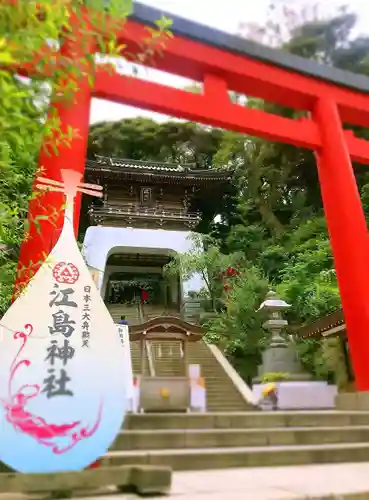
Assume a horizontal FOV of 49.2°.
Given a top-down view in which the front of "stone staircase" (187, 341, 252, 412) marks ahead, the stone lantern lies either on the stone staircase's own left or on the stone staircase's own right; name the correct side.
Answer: on the stone staircase's own left

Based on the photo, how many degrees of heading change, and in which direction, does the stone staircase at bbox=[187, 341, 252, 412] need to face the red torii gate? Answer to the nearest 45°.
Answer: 0° — it already faces it

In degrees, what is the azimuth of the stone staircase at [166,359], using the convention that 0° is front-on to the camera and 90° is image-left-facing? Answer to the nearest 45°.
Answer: approximately 0°

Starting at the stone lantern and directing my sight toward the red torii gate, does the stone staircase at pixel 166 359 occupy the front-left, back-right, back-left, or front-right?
back-right

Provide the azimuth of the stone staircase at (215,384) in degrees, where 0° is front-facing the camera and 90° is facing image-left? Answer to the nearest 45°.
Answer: approximately 0°
